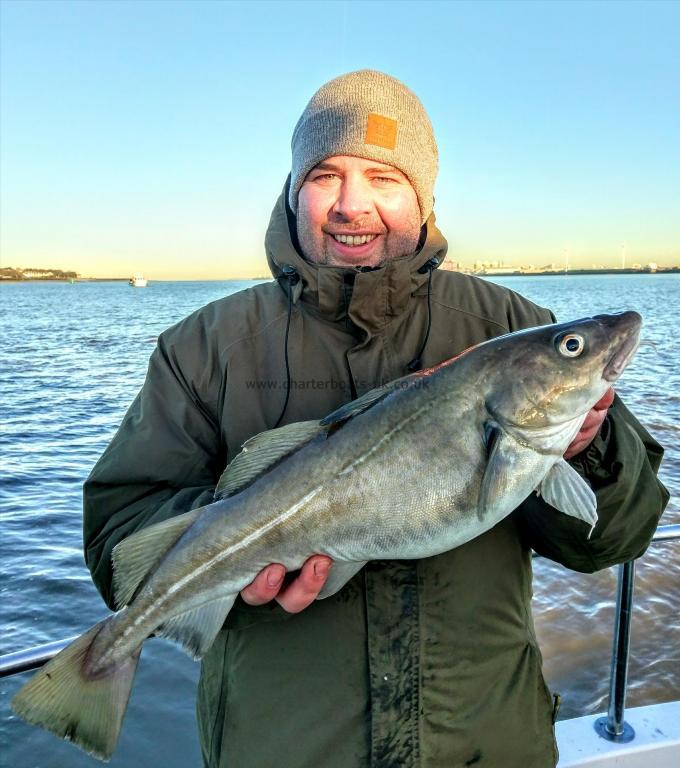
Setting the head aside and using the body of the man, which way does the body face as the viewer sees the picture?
toward the camera
